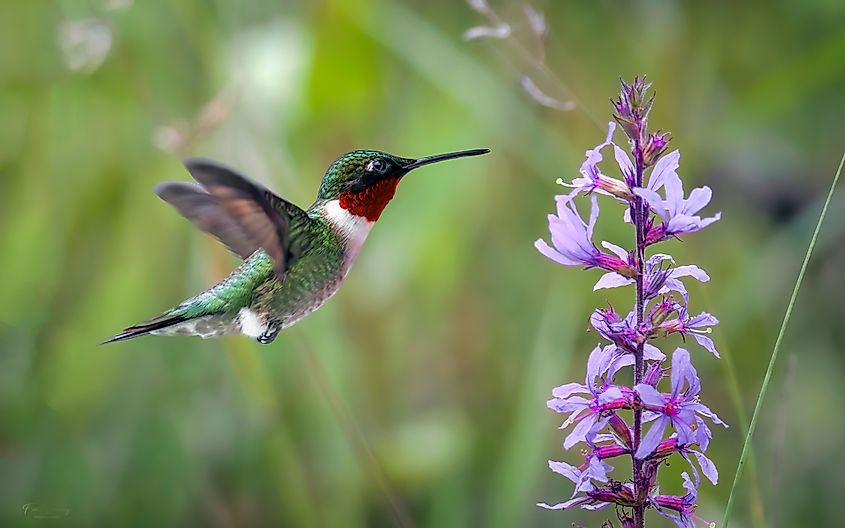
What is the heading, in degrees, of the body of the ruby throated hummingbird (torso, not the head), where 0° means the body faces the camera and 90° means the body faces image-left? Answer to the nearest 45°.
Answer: approximately 270°

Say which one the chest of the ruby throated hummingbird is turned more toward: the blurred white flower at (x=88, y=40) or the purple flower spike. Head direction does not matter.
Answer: the purple flower spike

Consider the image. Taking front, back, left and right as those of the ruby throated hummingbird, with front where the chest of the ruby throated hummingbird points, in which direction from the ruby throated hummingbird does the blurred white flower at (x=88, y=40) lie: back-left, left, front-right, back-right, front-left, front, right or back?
back-left

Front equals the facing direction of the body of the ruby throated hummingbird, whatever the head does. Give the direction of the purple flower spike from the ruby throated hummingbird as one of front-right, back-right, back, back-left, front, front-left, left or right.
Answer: front-right
